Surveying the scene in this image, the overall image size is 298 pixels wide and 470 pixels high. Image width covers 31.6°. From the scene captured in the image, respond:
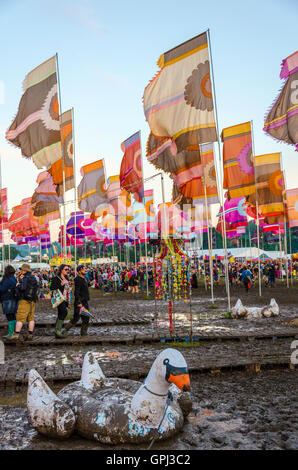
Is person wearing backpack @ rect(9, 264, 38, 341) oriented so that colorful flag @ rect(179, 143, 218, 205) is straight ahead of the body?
no

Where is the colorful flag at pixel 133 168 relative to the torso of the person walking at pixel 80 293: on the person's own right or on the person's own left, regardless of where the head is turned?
on the person's own left

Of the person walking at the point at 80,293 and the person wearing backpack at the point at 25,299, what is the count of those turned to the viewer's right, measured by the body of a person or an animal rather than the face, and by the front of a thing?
1

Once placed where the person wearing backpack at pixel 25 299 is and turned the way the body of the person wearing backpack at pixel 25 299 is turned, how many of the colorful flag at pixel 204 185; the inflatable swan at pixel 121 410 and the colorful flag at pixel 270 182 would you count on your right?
2
